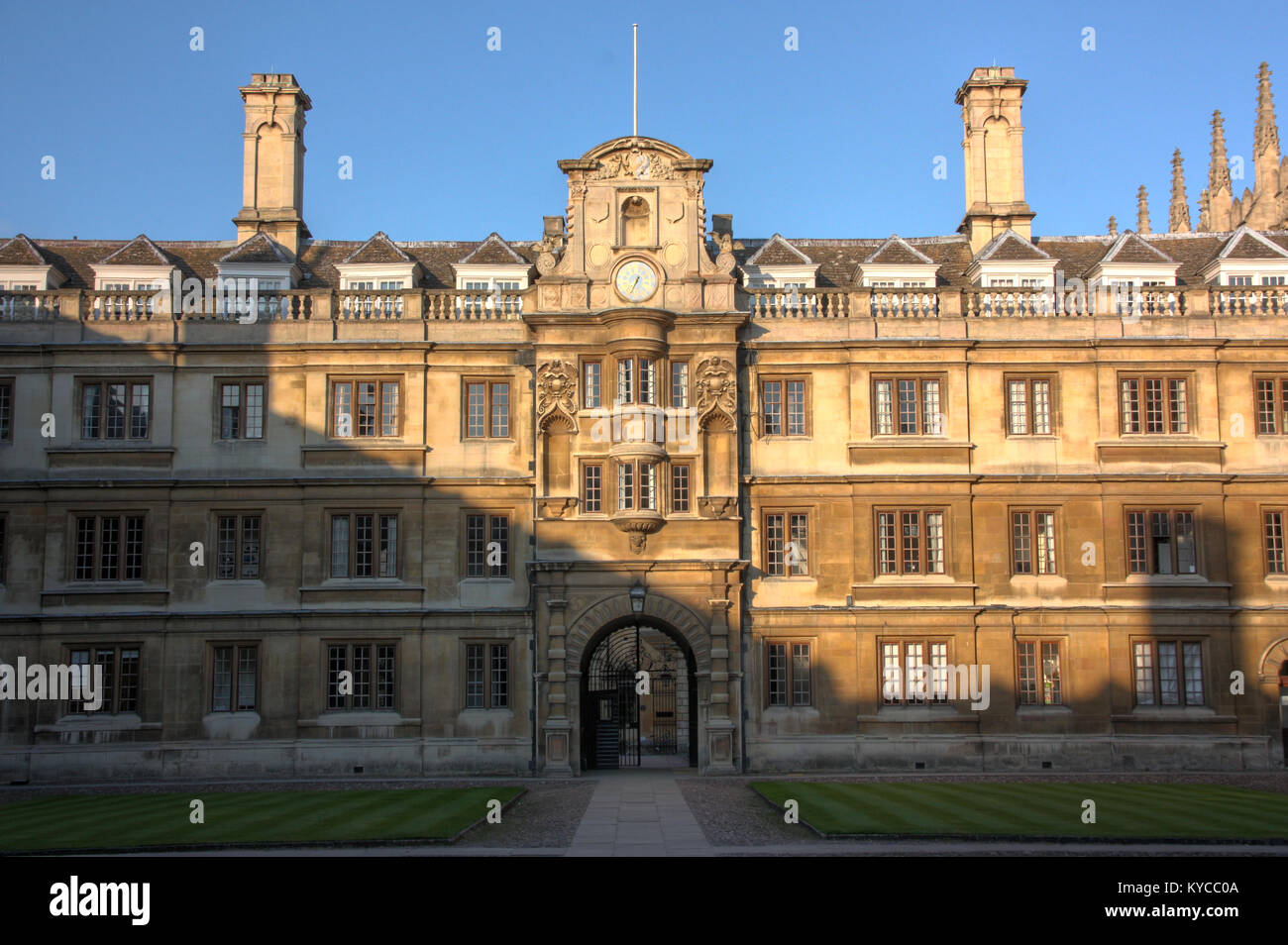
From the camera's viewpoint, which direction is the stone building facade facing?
toward the camera
